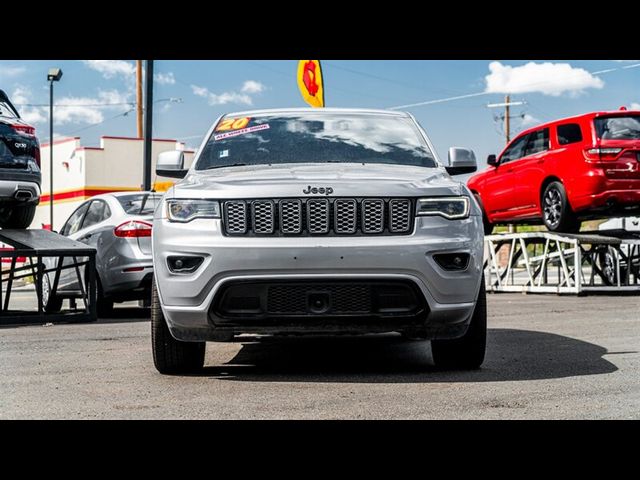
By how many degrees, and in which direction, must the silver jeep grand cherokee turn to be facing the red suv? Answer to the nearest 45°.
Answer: approximately 135° to its left

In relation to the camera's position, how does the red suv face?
facing away from the viewer and to the left of the viewer

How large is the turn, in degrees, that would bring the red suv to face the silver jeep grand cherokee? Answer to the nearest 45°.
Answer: approximately 135° to its left

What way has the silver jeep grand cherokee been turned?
toward the camera

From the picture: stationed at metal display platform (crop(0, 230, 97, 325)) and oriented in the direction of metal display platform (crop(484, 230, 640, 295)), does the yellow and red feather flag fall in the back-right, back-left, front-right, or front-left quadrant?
front-left

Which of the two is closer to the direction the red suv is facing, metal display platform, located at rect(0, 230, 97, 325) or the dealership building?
the dealership building

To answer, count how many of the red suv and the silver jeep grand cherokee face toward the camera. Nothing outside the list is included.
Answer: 1

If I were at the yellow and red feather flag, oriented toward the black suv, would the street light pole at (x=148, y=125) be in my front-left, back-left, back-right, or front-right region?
front-right

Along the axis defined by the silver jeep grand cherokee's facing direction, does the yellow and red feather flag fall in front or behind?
behind

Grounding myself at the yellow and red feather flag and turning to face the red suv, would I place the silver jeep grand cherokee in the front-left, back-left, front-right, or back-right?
front-right

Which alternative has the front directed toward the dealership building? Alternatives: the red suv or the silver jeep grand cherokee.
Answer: the red suv

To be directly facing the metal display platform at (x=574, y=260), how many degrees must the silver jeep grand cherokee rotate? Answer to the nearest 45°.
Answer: approximately 135° to its left

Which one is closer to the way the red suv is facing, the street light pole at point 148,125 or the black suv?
the street light pole

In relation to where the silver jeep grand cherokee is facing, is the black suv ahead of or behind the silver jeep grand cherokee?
behind
